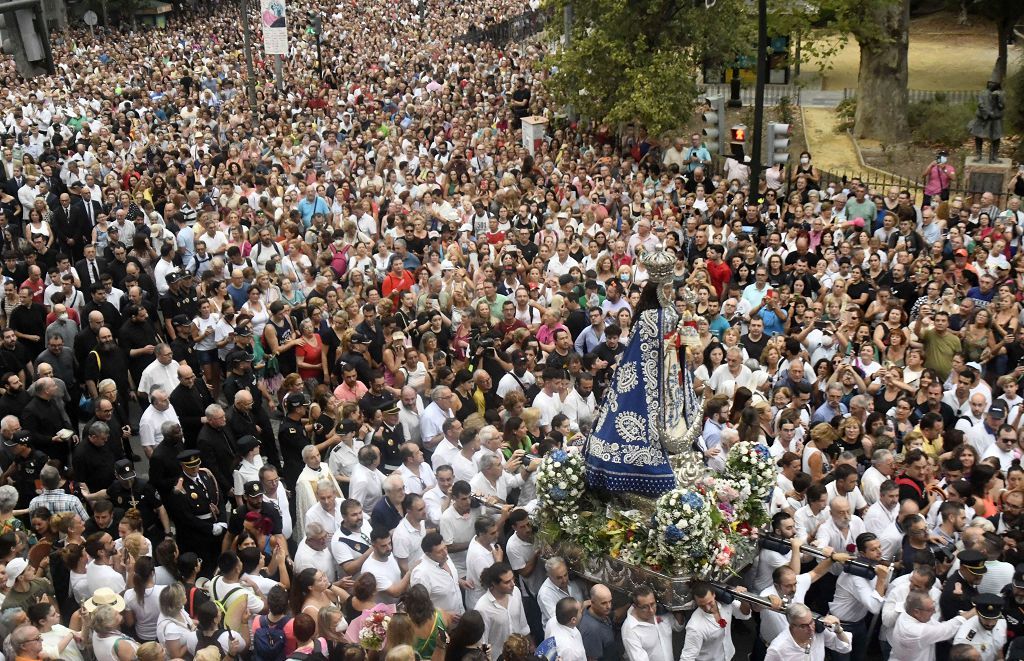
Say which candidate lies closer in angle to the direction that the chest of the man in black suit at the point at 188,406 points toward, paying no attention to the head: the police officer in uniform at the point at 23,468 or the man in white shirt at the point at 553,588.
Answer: the man in white shirt

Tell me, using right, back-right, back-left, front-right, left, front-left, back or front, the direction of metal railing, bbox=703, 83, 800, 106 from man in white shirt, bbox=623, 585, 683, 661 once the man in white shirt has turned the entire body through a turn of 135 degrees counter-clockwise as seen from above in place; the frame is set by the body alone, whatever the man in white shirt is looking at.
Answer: front

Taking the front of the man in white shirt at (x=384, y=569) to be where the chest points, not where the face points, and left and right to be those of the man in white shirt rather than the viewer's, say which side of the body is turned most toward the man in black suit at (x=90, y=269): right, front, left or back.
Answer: back

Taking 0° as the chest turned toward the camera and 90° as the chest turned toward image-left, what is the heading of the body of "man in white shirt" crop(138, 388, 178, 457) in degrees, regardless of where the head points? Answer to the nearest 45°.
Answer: approximately 315°

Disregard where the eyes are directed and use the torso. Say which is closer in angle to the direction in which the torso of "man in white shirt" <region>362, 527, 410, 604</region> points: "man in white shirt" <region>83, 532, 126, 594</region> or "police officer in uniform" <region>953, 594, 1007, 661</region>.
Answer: the police officer in uniform
